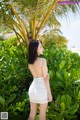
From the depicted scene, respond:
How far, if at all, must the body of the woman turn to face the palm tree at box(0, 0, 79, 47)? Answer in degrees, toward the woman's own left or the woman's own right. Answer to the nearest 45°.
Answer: approximately 45° to the woman's own left

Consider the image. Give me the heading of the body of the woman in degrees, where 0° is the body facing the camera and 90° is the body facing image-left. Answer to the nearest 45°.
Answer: approximately 225°
